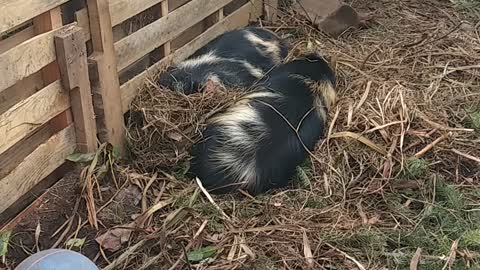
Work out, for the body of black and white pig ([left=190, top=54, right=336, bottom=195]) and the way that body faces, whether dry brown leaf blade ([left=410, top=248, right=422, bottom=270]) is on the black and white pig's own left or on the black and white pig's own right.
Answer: on the black and white pig's own right

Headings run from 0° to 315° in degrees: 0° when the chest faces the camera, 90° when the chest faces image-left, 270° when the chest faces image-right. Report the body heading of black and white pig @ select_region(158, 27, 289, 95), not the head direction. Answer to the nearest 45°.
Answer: approximately 45°

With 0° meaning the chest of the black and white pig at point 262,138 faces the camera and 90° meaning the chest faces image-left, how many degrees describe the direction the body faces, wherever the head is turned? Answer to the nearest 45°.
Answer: approximately 225°

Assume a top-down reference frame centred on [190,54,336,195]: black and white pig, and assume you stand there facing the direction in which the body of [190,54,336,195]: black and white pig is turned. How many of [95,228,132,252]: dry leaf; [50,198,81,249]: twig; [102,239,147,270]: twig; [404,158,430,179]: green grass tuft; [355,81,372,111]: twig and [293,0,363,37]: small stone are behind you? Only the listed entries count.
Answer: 3

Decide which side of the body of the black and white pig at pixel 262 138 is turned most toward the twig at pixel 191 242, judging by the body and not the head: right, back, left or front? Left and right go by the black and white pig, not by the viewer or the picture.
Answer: back

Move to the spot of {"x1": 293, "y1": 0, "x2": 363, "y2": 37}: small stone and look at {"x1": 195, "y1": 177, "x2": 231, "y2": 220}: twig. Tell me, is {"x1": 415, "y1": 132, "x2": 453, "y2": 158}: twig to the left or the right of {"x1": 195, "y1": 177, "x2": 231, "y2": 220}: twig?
left

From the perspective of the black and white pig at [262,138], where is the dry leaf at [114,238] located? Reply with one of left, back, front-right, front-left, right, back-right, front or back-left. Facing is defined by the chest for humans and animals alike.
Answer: back

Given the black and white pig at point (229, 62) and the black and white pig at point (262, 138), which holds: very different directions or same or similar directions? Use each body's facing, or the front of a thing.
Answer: very different directions

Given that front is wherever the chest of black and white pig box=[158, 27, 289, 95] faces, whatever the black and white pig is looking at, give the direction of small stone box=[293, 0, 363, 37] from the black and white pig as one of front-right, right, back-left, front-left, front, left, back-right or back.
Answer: back

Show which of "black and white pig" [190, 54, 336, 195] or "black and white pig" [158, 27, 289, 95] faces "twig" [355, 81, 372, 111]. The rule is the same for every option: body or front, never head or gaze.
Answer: "black and white pig" [190, 54, 336, 195]

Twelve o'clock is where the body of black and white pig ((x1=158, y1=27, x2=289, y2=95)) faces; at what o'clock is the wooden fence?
The wooden fence is roughly at 12 o'clock from the black and white pig.

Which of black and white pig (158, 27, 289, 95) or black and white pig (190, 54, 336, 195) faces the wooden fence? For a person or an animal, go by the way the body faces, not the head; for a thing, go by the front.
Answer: black and white pig (158, 27, 289, 95)

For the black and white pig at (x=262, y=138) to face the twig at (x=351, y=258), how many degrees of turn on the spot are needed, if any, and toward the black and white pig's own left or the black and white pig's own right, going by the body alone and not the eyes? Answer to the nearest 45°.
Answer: approximately 90° to the black and white pig's own right

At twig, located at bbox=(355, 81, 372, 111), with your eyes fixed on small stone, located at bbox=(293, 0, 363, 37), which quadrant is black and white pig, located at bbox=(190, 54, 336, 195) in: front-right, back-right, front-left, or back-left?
back-left
